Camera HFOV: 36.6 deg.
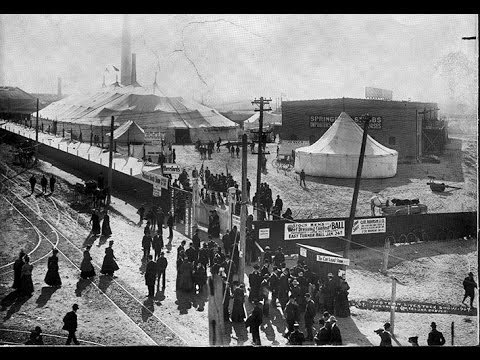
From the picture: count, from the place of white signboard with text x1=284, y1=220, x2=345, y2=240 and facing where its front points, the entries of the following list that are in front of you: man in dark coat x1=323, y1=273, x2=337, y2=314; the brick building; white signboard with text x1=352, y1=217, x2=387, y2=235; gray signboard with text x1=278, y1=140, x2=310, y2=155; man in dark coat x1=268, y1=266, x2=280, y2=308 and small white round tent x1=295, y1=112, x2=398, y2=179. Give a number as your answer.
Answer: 2

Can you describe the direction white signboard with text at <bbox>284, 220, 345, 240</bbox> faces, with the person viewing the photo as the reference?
facing the viewer

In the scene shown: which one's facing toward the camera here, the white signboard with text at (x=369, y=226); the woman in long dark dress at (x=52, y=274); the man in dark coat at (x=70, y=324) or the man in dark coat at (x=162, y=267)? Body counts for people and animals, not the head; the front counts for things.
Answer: the white signboard with text

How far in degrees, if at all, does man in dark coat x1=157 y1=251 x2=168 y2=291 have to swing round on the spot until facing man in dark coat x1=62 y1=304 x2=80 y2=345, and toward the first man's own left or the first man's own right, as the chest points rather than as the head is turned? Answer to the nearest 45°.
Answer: approximately 135° to the first man's own left

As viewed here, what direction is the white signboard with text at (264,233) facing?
toward the camera

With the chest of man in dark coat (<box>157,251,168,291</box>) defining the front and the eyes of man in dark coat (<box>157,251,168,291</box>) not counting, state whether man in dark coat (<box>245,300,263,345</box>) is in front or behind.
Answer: behind

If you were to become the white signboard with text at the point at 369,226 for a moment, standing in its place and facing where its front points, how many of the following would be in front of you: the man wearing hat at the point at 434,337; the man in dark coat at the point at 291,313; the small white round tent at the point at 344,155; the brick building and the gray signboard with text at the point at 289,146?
2

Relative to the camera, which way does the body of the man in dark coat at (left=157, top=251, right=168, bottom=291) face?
away from the camera

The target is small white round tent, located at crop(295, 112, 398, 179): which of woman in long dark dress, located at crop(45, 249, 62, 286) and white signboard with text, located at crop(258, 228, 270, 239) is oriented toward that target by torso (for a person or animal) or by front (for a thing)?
the woman in long dark dress

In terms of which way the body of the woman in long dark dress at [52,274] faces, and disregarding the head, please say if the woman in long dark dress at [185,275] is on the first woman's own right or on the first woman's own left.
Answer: on the first woman's own right

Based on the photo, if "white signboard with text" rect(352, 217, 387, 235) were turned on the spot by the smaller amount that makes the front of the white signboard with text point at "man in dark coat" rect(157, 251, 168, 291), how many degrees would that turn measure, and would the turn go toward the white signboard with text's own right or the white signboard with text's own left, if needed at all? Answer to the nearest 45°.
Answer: approximately 45° to the white signboard with text's own right

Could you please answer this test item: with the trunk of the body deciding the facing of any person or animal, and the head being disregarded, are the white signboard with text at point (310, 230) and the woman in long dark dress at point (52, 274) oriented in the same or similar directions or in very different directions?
very different directions

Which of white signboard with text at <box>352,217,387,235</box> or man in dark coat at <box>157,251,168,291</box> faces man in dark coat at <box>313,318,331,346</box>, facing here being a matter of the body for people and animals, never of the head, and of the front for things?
the white signboard with text
